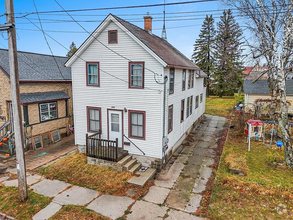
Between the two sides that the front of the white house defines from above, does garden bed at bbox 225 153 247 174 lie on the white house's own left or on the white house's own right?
on the white house's own left

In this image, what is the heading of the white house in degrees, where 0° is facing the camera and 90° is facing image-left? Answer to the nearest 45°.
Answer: approximately 45°

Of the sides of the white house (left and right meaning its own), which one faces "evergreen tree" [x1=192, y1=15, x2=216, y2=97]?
back

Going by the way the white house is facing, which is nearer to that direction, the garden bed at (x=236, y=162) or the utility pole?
the utility pole

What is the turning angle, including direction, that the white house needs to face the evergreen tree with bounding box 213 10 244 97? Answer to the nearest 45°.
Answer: approximately 180°

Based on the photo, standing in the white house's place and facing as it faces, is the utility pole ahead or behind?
ahead

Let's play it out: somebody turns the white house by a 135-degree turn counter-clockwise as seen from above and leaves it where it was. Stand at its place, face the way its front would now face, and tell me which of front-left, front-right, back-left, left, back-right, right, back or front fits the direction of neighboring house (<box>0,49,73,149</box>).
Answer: back-left

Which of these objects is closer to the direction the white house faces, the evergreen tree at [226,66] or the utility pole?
the utility pole

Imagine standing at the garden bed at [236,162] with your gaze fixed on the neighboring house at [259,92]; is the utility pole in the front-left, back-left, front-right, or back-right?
back-left

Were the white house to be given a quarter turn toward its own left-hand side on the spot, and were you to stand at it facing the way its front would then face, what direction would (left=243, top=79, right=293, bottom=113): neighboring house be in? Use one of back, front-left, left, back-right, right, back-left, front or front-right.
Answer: left

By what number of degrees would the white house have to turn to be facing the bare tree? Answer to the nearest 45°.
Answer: approximately 135° to its left

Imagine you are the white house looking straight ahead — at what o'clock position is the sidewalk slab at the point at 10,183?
The sidewalk slab is roughly at 1 o'clock from the white house.
